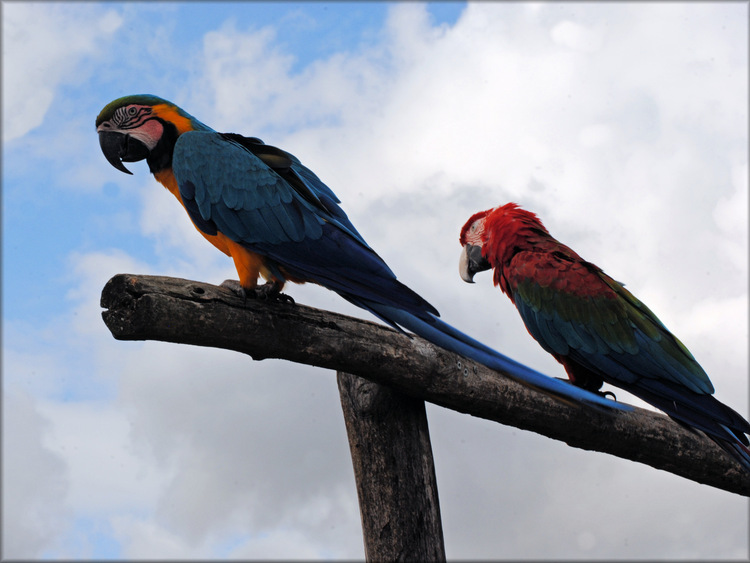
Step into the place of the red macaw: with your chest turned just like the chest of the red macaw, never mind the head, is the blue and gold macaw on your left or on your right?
on your left

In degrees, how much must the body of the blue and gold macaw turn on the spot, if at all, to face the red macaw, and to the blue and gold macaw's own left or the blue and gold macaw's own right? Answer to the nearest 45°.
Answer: approximately 135° to the blue and gold macaw's own right

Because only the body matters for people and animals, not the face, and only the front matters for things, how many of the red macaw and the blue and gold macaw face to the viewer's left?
2

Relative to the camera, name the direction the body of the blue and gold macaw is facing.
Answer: to the viewer's left

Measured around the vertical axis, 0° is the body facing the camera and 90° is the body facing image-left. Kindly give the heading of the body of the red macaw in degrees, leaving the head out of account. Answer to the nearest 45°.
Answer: approximately 90°
